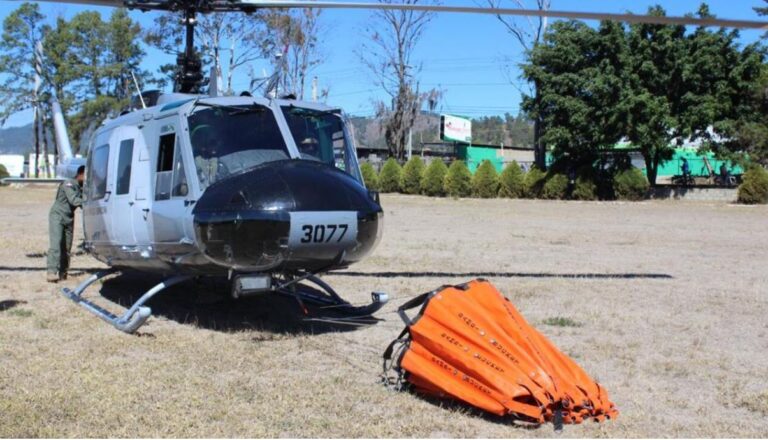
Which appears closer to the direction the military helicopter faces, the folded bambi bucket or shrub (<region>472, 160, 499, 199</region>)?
the folded bambi bucket

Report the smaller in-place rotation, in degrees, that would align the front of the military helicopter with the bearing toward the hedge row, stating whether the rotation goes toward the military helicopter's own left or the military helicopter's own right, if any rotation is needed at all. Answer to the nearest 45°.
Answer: approximately 135° to the military helicopter's own left

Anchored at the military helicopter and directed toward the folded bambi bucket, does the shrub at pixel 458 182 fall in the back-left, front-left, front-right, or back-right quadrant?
back-left

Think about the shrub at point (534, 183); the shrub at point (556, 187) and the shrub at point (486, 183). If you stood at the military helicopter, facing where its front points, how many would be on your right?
0

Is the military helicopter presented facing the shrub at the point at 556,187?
no

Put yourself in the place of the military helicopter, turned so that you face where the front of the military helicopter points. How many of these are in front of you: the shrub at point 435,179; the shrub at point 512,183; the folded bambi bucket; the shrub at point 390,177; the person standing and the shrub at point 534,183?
1

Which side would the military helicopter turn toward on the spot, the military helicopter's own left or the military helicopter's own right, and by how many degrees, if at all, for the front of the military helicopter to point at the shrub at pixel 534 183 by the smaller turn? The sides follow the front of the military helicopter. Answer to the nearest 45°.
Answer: approximately 135° to the military helicopter's own left

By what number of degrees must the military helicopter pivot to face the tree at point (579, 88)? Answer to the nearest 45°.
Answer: approximately 135° to its left

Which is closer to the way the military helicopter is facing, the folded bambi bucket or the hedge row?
the folded bambi bucket

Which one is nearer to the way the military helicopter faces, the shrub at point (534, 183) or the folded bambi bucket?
the folded bambi bucket

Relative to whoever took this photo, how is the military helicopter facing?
facing the viewer and to the right of the viewer

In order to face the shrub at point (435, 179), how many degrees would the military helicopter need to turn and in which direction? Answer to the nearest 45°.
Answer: approximately 135° to its left

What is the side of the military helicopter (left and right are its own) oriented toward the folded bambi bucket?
front

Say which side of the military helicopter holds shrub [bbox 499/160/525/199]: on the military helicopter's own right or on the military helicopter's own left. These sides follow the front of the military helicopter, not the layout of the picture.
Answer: on the military helicopter's own left

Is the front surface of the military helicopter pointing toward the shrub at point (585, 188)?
no

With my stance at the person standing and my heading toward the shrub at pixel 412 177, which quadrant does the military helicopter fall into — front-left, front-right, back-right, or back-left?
back-right

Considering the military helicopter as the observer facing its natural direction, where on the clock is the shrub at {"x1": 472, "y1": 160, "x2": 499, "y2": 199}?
The shrub is roughly at 8 o'clock from the military helicopter.

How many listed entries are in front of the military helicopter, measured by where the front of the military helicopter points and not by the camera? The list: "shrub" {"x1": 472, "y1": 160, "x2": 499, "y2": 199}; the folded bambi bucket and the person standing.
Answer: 1
